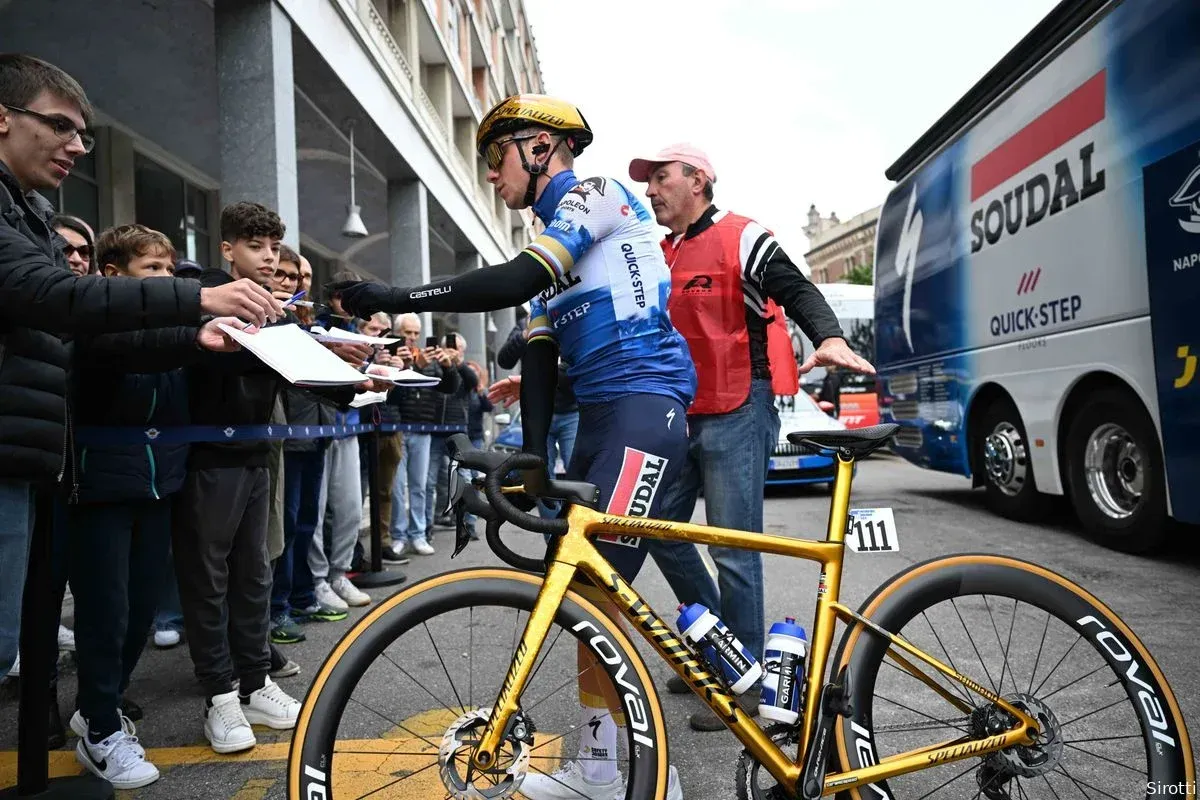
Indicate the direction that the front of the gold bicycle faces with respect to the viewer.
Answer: facing to the left of the viewer

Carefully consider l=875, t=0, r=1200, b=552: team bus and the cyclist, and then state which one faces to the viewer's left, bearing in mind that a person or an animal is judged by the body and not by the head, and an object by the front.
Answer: the cyclist

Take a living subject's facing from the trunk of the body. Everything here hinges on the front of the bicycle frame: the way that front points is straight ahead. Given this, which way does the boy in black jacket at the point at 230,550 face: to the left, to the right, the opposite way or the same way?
the opposite way

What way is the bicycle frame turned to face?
to the viewer's left

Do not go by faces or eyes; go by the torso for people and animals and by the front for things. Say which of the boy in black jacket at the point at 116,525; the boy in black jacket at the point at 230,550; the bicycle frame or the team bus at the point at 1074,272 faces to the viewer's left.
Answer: the bicycle frame

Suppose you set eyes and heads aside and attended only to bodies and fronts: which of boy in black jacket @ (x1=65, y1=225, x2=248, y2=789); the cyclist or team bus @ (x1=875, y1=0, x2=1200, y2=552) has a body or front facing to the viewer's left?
the cyclist

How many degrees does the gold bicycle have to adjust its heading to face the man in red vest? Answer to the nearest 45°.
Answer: approximately 90° to its right

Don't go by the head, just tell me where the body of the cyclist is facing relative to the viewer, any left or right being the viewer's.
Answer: facing to the left of the viewer
